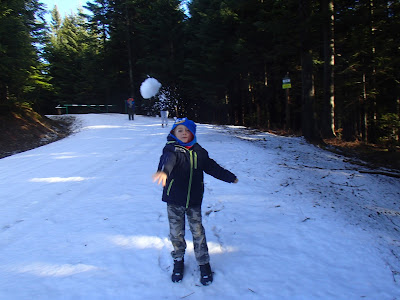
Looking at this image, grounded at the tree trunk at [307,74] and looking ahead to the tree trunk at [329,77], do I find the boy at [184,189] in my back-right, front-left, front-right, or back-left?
back-right

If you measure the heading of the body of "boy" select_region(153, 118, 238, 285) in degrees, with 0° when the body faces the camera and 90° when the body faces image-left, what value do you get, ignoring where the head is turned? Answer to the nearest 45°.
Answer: approximately 0°

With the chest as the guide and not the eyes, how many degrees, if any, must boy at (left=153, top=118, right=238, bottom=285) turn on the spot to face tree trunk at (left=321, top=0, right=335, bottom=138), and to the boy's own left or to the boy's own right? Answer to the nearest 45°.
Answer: approximately 135° to the boy's own left

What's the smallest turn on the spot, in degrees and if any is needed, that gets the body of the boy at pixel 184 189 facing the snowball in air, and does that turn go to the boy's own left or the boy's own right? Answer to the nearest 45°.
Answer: approximately 180°
